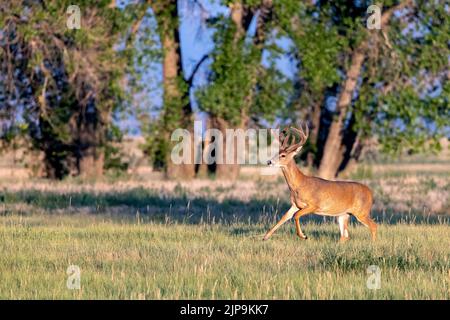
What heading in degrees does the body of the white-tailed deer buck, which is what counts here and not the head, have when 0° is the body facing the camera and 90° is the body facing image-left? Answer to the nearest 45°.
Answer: approximately 90°

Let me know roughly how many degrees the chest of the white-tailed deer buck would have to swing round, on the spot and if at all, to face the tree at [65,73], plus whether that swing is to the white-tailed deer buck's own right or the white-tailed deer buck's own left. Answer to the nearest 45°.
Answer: approximately 45° to the white-tailed deer buck's own right

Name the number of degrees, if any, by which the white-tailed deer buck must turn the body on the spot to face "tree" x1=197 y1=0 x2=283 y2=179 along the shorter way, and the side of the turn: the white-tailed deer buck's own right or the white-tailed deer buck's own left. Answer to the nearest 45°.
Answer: approximately 90° to the white-tailed deer buck's own right

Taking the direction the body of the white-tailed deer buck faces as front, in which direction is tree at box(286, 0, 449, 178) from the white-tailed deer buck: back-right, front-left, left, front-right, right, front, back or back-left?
right
